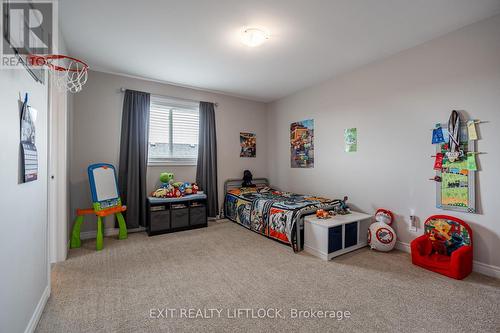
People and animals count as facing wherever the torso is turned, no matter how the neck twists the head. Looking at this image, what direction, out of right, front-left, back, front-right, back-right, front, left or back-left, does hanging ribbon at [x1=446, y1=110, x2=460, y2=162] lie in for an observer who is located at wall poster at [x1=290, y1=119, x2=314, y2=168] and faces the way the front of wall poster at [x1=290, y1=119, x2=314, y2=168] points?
left

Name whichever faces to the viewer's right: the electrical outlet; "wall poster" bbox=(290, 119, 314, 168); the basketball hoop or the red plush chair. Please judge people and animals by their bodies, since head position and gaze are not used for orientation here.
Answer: the basketball hoop

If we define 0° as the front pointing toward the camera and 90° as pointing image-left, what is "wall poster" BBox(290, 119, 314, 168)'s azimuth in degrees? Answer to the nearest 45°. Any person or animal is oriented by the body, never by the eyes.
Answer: approximately 45°

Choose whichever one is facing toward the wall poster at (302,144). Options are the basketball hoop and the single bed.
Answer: the basketball hoop

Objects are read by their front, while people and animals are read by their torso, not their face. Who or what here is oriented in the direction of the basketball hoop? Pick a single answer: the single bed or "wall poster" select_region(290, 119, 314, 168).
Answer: the wall poster

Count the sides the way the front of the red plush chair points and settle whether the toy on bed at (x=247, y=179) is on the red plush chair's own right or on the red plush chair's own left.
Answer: on the red plush chair's own right

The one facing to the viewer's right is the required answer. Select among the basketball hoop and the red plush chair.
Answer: the basketball hoop

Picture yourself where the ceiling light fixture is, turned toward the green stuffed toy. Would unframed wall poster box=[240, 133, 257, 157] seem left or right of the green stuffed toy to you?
right

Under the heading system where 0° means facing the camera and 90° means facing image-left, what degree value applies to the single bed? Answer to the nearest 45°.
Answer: approximately 315°

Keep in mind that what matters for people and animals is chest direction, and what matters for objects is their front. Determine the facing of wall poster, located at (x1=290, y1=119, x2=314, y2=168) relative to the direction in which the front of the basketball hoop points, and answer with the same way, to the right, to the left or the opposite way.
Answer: the opposite way

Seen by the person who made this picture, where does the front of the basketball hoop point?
facing to the right of the viewer
